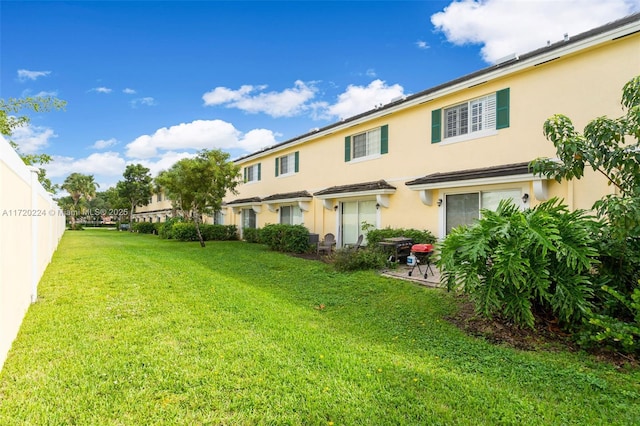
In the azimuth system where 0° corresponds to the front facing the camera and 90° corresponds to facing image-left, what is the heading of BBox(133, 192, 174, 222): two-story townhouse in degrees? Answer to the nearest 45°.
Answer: approximately 45°

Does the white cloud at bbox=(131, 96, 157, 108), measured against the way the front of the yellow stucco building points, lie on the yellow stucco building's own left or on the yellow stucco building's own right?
on the yellow stucco building's own right

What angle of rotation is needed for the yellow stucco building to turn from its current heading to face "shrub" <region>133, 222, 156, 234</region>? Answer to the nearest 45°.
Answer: approximately 90° to its right

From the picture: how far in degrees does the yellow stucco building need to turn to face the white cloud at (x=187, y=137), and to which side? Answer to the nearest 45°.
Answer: approximately 90° to its right

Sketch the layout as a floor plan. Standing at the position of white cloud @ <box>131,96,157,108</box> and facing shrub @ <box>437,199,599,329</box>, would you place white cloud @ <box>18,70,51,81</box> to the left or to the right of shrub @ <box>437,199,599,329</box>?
right
